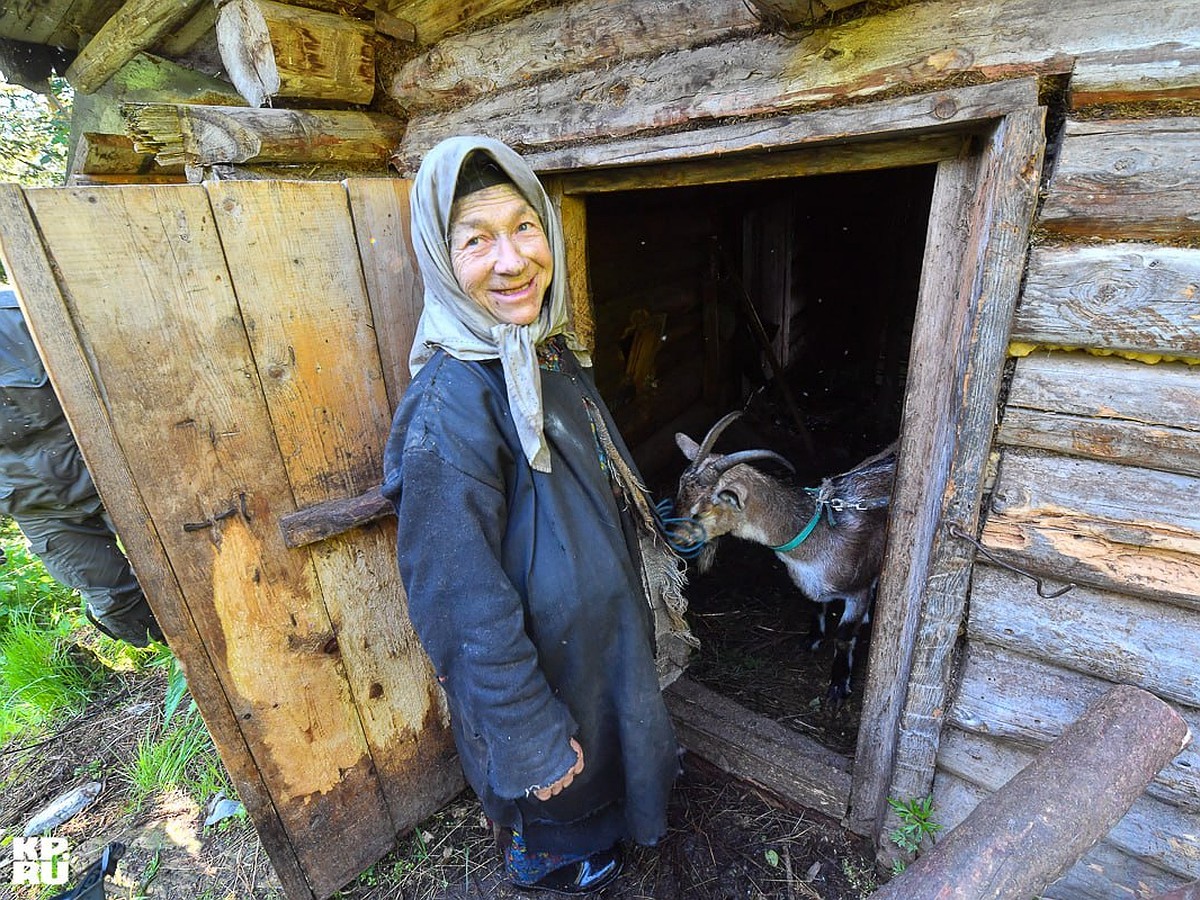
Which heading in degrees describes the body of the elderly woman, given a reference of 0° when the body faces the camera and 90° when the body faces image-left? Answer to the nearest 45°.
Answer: approximately 315°

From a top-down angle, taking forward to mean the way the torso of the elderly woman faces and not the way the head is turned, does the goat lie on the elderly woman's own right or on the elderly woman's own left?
on the elderly woman's own left
